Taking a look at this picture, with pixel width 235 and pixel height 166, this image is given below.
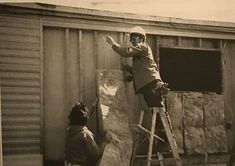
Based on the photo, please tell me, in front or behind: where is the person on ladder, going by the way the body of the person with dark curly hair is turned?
in front

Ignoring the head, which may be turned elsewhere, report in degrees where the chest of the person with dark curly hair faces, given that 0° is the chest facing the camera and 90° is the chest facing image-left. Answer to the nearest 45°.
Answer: approximately 225°

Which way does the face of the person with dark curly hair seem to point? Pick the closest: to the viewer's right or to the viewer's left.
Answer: to the viewer's right
